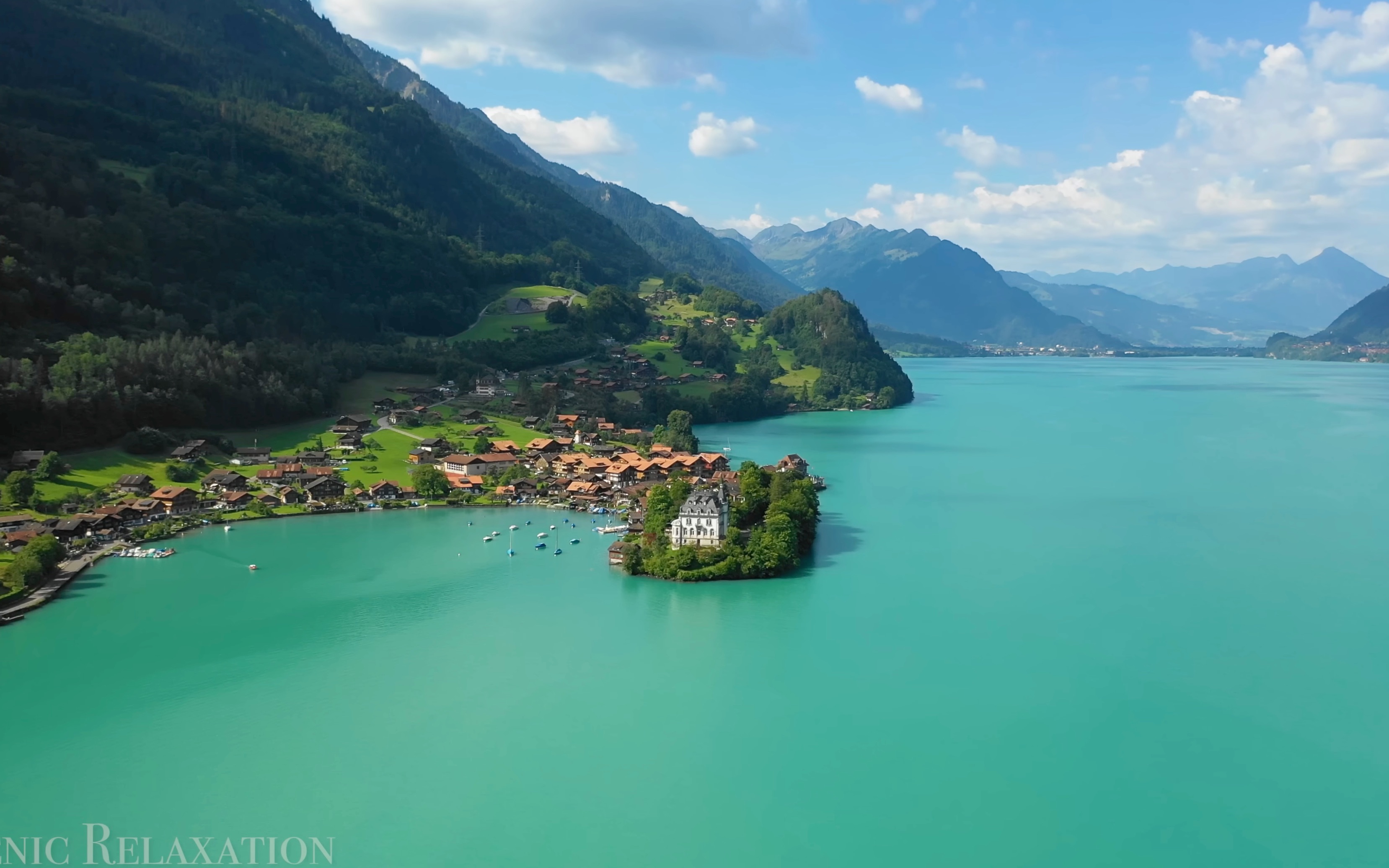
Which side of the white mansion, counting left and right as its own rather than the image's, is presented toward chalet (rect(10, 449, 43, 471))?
right

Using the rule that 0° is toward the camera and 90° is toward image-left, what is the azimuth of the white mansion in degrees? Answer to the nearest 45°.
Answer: approximately 0°

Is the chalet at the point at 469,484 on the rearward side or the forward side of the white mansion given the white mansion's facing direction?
on the rearward side

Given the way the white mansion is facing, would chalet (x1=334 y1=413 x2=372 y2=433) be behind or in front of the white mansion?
behind

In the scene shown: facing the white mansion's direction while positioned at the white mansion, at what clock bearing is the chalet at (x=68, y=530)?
The chalet is roughly at 3 o'clock from the white mansion.

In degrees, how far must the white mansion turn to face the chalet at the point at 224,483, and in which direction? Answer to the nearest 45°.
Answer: approximately 135° to its right

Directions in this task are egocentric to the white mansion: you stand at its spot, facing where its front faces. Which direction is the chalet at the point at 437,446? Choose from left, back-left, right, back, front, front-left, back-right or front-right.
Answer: back-right

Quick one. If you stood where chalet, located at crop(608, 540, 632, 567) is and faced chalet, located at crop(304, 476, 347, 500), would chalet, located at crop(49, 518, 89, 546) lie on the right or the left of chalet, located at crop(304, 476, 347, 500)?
left

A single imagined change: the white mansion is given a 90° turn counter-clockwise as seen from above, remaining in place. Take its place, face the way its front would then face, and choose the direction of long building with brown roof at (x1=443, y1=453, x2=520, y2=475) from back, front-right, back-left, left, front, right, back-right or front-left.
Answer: back-left

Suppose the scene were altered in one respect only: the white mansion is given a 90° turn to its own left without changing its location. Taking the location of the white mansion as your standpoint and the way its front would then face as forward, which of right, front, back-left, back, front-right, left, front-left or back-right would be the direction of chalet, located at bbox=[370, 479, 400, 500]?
back-left
